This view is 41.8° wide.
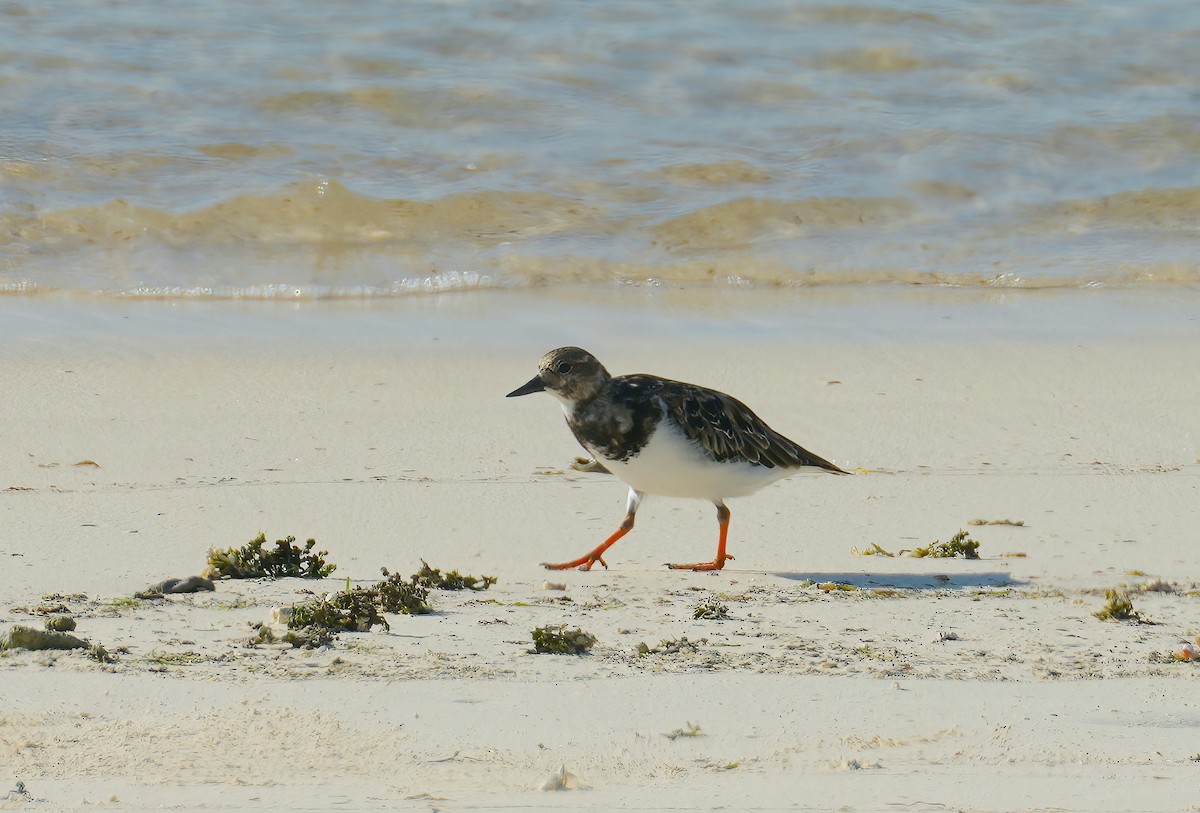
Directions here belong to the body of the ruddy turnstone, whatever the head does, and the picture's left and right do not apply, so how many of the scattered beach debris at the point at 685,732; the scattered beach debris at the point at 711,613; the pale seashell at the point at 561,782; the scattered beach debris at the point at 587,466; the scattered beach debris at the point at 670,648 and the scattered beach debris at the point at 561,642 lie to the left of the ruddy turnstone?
5

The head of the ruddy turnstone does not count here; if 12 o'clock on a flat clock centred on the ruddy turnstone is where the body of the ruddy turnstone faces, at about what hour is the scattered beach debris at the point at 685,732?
The scattered beach debris is roughly at 9 o'clock from the ruddy turnstone.

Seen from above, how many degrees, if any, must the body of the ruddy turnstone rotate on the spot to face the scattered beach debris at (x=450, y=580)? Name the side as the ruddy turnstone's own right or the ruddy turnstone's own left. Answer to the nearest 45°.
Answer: approximately 45° to the ruddy turnstone's own left

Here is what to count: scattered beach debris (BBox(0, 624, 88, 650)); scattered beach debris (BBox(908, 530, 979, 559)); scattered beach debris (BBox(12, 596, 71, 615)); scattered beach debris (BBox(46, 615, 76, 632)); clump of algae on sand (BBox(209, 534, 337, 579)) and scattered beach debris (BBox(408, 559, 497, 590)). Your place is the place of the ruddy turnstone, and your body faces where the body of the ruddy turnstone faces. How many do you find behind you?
1

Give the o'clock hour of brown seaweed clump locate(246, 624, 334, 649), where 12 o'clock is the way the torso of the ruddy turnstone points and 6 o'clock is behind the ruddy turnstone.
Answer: The brown seaweed clump is roughly at 10 o'clock from the ruddy turnstone.

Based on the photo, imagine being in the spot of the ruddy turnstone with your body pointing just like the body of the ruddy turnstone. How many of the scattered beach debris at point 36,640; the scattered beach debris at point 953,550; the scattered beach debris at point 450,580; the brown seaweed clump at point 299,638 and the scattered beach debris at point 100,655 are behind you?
1

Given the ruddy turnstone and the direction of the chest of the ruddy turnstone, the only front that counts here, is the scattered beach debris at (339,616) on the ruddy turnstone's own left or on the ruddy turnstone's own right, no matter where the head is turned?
on the ruddy turnstone's own left

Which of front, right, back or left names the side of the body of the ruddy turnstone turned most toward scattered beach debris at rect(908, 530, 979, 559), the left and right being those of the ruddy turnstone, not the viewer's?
back

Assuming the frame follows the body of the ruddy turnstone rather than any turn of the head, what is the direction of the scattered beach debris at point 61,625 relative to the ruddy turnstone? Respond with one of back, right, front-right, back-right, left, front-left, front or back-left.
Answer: front-left

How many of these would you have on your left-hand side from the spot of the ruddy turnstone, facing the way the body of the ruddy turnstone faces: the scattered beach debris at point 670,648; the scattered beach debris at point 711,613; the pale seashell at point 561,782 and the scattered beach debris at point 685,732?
4

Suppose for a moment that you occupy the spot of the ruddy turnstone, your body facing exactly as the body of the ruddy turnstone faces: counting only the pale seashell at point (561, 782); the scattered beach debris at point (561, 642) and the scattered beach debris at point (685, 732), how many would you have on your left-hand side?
3

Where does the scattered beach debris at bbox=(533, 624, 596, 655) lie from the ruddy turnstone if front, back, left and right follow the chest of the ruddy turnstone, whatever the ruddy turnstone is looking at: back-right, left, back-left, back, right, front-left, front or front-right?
left

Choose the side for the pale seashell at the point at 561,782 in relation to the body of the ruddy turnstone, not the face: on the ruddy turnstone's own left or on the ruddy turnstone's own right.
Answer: on the ruddy turnstone's own left

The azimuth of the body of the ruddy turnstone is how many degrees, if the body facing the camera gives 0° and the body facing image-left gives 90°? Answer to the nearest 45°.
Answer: approximately 90°

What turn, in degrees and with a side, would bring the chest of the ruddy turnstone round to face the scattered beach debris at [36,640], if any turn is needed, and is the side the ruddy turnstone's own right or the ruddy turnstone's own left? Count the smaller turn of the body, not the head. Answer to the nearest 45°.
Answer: approximately 45° to the ruddy turnstone's own left

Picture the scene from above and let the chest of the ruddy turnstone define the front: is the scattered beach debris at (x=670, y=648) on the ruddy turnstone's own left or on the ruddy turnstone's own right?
on the ruddy turnstone's own left

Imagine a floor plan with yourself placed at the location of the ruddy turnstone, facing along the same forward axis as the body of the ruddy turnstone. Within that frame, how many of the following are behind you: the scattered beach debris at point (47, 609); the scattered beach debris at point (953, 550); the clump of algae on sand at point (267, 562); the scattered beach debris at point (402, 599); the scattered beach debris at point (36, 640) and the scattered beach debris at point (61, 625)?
1
